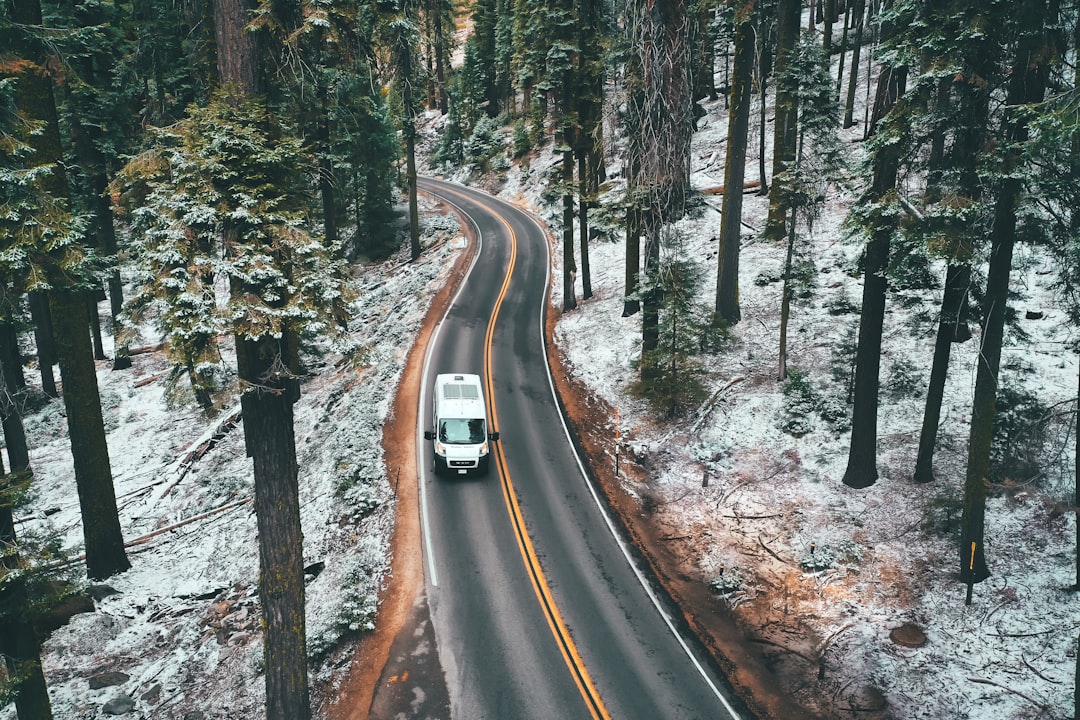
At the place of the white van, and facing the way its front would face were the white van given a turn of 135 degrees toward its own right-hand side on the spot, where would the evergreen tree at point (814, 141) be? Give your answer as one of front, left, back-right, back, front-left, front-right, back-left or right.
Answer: back-right

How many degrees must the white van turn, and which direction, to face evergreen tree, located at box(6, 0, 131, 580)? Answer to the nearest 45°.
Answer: approximately 45° to its right

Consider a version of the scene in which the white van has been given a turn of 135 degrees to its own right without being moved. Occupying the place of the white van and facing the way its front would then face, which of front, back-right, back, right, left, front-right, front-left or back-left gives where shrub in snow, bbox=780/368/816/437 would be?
back-right

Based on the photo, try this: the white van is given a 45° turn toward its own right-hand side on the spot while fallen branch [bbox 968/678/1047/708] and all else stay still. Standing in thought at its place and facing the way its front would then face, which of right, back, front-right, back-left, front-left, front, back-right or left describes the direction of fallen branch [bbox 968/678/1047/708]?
left

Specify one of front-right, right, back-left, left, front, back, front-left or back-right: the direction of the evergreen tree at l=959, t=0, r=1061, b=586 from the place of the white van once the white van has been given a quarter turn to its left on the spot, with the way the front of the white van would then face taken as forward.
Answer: front-right

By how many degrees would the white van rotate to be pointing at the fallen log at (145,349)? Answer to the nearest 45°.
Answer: approximately 135° to its right

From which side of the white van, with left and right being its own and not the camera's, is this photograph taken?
front

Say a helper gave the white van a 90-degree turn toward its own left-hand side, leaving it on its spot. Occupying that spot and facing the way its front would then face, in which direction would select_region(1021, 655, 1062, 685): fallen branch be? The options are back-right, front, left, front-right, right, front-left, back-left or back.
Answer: front-right

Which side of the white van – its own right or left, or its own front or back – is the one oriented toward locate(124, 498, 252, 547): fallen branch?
right

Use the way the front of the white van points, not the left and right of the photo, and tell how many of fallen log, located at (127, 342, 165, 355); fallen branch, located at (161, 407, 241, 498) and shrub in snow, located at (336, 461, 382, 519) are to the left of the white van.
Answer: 0

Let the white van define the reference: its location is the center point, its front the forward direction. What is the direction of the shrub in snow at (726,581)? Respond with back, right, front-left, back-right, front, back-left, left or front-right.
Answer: front-left

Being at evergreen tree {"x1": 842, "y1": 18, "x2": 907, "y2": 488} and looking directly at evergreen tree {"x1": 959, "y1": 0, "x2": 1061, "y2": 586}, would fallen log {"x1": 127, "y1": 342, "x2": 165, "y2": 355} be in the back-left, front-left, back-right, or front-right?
back-right

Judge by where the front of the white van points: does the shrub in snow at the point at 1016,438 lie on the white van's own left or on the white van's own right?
on the white van's own left

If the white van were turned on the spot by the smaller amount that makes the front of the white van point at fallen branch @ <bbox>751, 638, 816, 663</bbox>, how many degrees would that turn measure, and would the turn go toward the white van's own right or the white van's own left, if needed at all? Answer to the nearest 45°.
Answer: approximately 45° to the white van's own left
